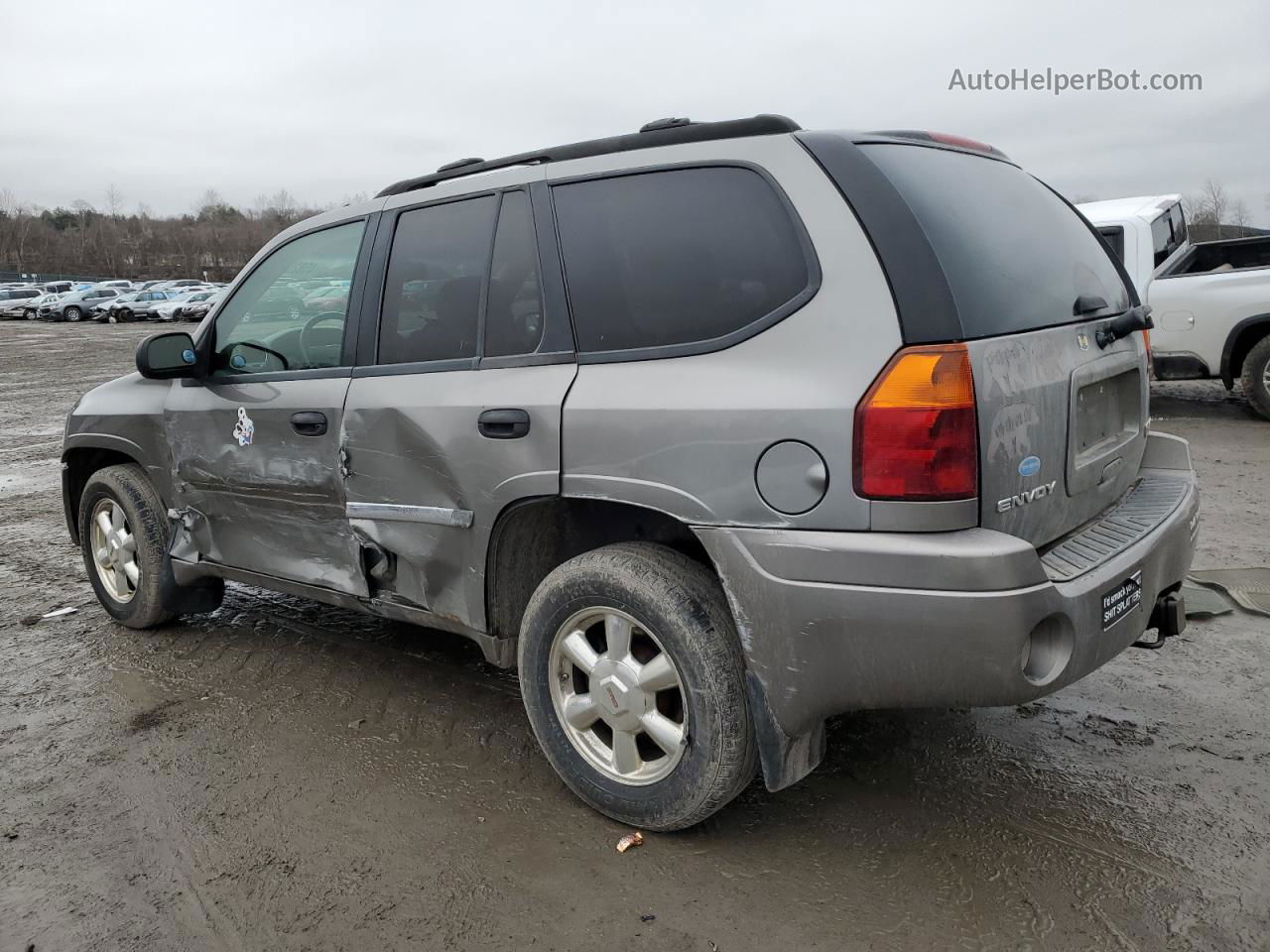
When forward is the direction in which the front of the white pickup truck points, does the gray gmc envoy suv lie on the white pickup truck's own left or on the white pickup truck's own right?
on the white pickup truck's own left

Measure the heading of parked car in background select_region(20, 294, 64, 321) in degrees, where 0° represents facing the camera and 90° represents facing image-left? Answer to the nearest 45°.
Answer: approximately 45°

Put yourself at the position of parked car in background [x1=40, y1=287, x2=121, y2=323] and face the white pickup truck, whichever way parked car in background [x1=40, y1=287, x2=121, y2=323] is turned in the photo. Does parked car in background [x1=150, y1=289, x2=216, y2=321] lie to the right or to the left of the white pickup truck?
left

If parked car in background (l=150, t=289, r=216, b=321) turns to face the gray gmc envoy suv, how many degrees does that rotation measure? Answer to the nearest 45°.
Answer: approximately 45° to its left

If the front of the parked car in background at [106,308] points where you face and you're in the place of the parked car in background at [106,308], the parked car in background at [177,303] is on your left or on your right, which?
on your left

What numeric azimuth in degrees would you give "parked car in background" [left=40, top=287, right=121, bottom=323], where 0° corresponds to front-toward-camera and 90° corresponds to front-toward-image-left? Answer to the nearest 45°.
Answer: approximately 45°

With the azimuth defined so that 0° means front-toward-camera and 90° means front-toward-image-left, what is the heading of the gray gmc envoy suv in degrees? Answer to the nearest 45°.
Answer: approximately 135°

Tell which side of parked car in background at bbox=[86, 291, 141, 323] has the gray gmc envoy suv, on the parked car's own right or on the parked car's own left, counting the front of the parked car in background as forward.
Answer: on the parked car's own left

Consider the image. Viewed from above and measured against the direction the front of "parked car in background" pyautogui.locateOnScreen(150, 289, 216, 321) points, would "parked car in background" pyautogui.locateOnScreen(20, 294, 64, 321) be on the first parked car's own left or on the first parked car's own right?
on the first parked car's own right

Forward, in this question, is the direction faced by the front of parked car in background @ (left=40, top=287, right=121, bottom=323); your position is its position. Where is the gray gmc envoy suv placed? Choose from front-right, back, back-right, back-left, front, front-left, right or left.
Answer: front-left

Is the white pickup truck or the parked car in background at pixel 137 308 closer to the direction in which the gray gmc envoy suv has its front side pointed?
the parked car in background

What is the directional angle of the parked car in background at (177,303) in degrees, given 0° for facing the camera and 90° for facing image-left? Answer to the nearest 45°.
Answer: approximately 45°

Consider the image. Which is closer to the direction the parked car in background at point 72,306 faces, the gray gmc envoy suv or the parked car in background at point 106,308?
the gray gmc envoy suv

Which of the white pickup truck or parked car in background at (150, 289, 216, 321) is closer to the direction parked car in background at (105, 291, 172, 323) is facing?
the white pickup truck
